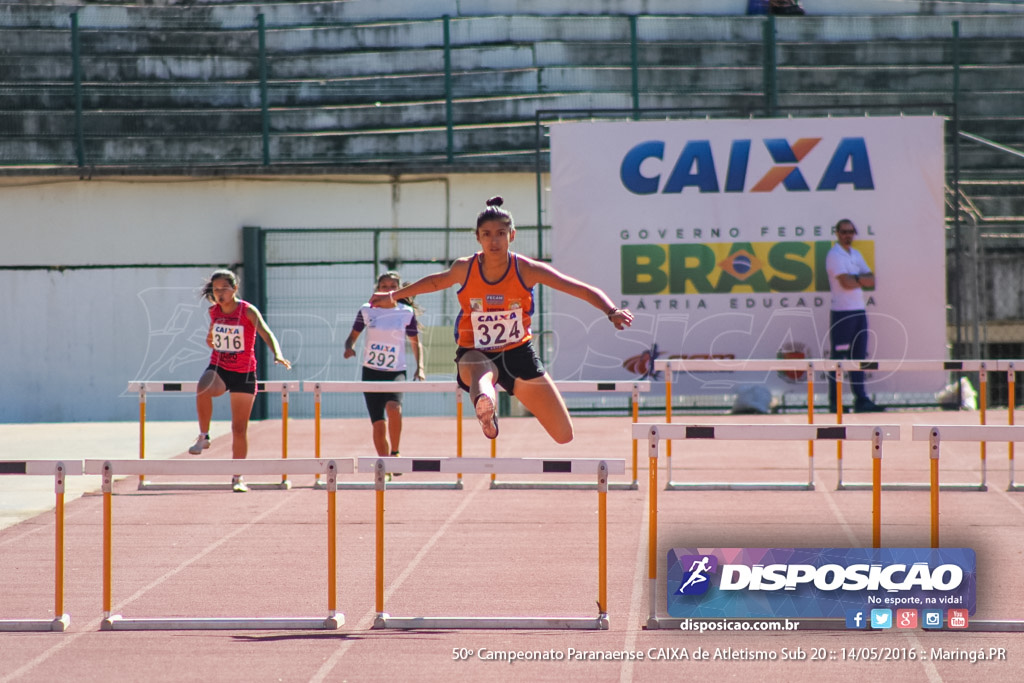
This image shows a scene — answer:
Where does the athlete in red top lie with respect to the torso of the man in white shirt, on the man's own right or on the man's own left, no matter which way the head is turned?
on the man's own right

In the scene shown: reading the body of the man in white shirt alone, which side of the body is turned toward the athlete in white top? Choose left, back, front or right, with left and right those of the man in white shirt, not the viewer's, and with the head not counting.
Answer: right

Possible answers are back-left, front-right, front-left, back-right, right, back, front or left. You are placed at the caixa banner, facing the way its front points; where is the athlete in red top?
front-right

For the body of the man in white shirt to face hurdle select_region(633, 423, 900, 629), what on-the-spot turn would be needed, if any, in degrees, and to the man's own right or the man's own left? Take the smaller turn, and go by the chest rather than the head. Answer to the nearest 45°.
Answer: approximately 45° to the man's own right

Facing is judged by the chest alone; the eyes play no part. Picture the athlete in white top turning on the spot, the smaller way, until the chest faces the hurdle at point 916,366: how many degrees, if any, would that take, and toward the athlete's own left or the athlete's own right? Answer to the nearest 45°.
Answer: approximately 90° to the athlete's own left

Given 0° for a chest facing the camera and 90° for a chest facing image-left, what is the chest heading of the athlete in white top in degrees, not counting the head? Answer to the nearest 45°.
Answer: approximately 0°

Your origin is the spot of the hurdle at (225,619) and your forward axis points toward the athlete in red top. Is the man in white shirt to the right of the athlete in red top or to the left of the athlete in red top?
right

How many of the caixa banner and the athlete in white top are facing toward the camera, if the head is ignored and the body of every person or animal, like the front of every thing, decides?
2

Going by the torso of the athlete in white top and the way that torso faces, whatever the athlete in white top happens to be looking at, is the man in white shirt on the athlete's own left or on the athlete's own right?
on the athlete's own left

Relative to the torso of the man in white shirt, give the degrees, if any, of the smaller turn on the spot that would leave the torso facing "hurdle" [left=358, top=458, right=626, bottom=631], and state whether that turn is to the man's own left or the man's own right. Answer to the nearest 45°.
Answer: approximately 45° to the man's own right

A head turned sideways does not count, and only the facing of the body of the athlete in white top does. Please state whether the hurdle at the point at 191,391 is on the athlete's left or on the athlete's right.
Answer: on the athlete's right
